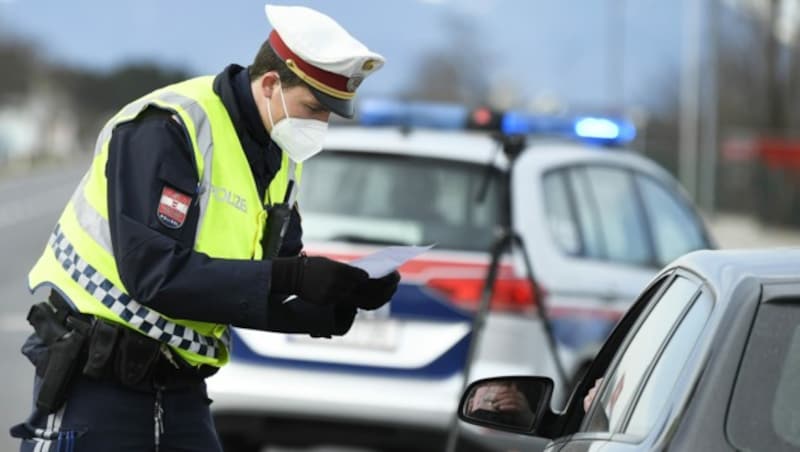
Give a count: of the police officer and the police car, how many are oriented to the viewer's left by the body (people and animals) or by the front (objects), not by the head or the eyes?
0

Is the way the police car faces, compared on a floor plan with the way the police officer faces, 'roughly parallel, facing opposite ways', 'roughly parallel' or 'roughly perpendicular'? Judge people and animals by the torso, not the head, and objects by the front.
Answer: roughly perpendicular

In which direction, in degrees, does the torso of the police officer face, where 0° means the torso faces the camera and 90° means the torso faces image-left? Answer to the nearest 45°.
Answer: approximately 315°

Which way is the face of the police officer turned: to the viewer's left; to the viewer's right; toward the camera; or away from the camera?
to the viewer's right

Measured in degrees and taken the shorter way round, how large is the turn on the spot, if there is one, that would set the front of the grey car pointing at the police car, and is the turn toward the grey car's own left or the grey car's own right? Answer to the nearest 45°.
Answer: approximately 45° to the grey car's own right

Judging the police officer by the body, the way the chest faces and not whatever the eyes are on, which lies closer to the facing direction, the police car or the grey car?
the grey car

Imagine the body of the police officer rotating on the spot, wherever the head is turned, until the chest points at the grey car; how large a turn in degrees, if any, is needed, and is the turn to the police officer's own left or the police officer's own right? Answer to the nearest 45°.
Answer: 0° — they already face it

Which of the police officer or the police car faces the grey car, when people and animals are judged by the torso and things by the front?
the police officer
